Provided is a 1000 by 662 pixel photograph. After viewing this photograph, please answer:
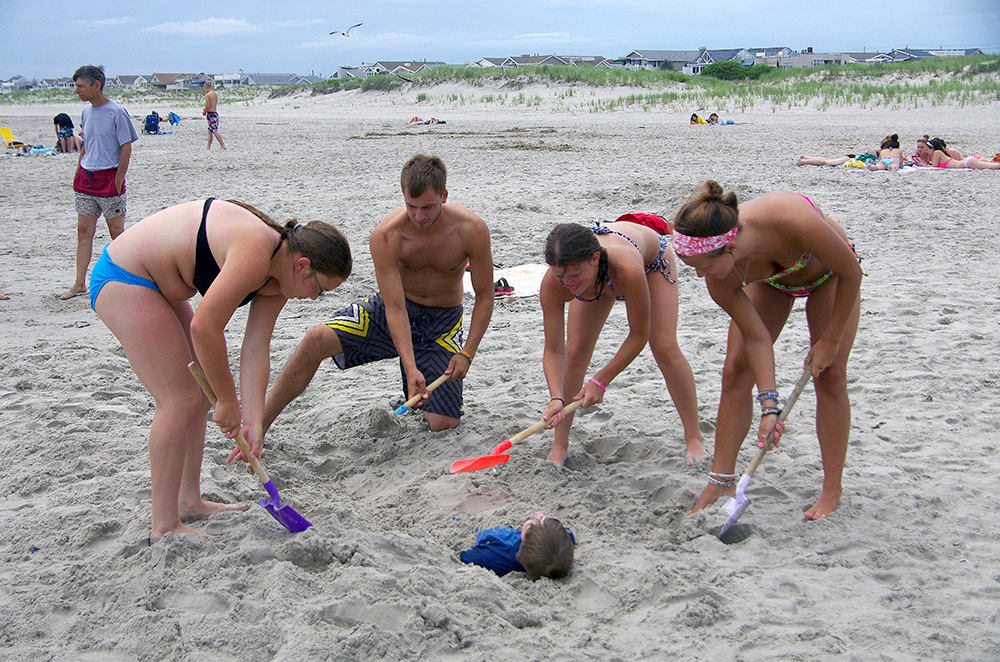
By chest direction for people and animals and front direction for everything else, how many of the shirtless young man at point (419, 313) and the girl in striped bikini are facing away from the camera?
0

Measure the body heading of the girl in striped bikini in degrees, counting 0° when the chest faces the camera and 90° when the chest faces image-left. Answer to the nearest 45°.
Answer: approximately 45°

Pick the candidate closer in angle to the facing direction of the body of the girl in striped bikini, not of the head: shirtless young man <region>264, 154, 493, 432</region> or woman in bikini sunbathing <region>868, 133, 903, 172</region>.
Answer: the shirtless young man

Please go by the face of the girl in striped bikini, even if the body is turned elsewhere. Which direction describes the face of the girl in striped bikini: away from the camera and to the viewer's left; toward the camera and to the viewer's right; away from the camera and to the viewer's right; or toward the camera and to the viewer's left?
toward the camera and to the viewer's left

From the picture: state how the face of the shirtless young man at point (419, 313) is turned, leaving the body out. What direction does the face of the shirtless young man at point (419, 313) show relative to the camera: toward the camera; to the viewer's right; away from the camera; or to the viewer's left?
toward the camera

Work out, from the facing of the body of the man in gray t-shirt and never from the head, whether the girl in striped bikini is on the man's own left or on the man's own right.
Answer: on the man's own left

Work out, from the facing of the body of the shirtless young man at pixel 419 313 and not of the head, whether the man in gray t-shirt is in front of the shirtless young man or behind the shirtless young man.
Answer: behind

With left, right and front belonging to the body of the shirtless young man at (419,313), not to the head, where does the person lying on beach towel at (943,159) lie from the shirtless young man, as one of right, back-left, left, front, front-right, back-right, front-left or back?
back-left

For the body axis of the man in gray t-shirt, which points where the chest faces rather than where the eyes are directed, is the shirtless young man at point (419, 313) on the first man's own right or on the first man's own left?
on the first man's own left

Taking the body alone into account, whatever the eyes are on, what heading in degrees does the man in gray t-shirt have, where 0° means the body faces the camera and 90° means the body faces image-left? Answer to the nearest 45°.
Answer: approximately 45°

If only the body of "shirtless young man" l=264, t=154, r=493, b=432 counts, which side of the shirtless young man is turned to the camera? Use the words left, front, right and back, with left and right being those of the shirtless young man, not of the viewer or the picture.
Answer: front
